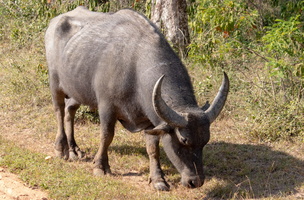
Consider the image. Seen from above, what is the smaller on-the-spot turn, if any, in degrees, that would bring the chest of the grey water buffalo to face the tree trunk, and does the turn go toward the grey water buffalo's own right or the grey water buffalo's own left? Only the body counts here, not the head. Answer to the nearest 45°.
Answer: approximately 135° to the grey water buffalo's own left
